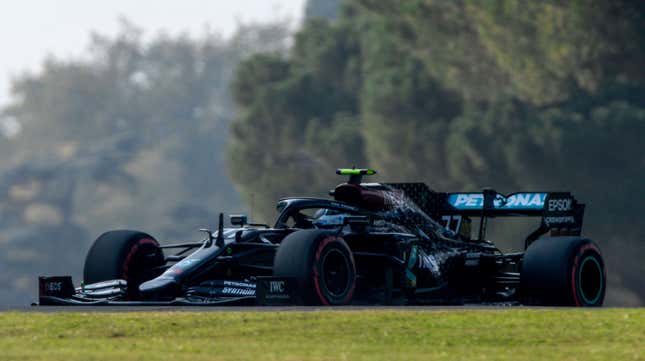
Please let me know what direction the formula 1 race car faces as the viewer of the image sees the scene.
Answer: facing the viewer and to the left of the viewer
